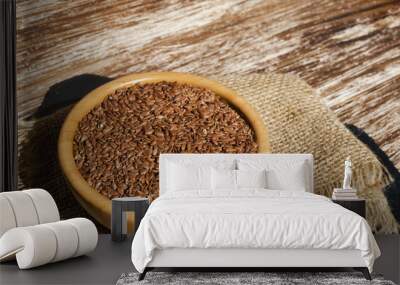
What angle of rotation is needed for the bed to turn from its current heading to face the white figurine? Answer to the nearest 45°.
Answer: approximately 135° to its left

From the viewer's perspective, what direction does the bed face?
toward the camera

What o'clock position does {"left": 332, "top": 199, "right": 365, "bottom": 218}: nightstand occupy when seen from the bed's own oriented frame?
The nightstand is roughly at 7 o'clock from the bed.
